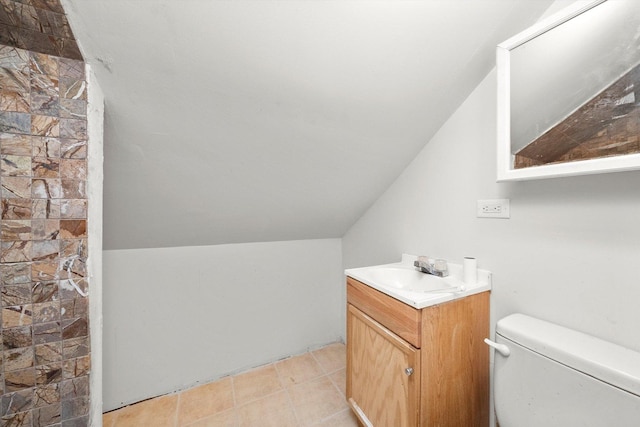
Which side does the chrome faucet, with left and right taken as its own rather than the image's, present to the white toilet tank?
left

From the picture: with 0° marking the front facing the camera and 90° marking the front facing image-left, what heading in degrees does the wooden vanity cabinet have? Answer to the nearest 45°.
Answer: approximately 45°

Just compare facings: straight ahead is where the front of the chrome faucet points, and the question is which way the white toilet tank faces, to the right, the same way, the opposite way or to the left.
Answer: the same way

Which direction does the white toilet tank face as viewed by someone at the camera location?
facing the viewer and to the left of the viewer

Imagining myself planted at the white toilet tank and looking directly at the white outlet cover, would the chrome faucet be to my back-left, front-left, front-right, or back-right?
front-left

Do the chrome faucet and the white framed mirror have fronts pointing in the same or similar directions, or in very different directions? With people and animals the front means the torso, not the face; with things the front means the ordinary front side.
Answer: same or similar directions

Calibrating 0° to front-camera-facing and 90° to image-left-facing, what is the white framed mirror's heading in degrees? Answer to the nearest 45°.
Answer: approximately 45°

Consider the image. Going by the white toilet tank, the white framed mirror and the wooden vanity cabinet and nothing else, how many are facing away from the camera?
0

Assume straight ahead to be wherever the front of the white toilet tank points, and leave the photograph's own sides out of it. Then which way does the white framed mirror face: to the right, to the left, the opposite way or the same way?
the same way

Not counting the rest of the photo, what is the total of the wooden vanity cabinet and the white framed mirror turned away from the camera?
0

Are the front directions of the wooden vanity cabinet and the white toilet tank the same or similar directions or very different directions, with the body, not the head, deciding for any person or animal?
same or similar directions
